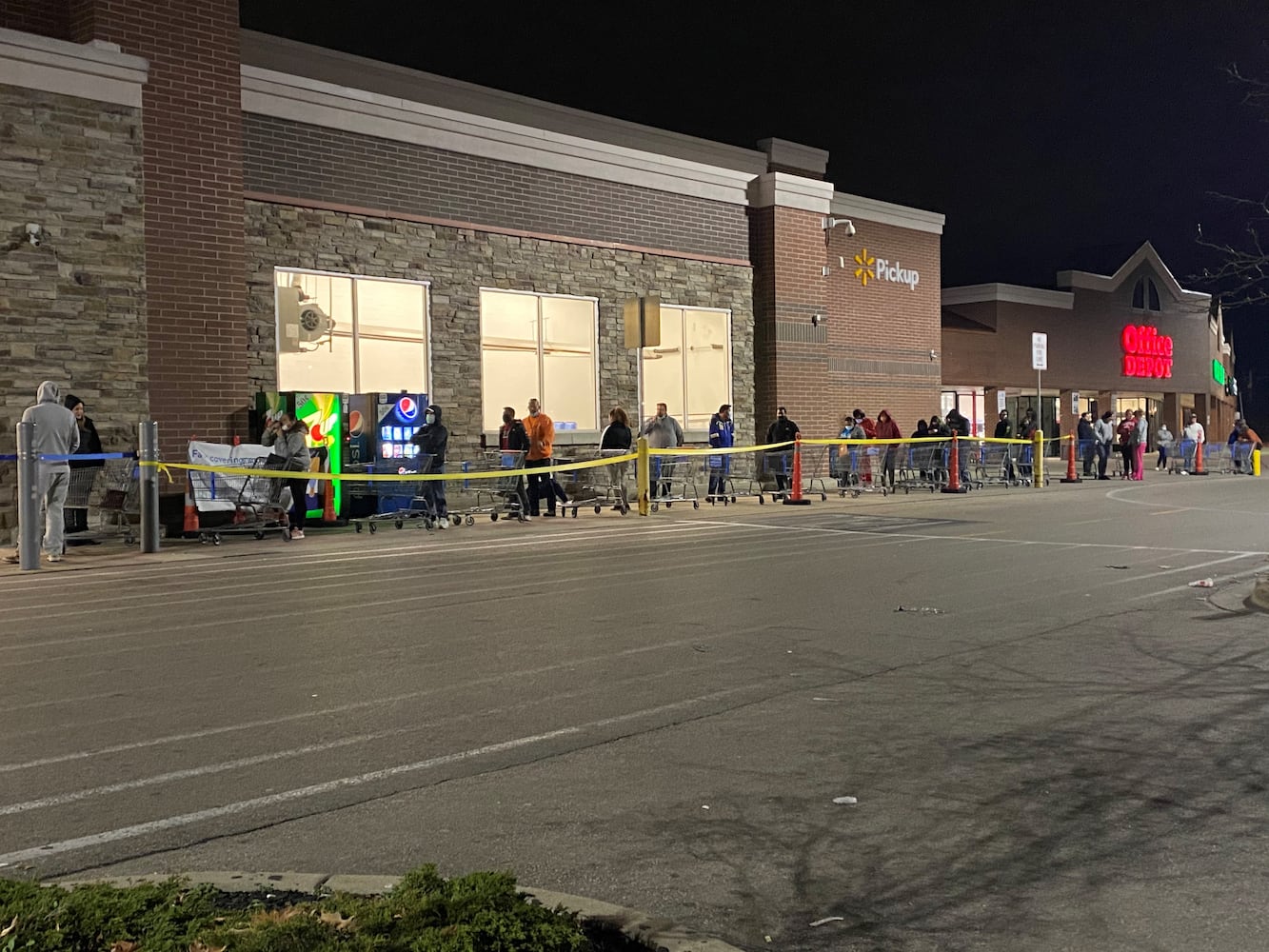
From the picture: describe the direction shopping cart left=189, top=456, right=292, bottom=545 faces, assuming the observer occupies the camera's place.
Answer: facing to the left of the viewer

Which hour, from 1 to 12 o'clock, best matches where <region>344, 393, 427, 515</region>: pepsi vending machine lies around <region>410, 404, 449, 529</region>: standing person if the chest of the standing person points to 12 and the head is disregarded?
The pepsi vending machine is roughly at 3 o'clock from the standing person.

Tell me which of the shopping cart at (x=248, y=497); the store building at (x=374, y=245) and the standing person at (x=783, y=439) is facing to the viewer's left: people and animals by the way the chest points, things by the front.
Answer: the shopping cart

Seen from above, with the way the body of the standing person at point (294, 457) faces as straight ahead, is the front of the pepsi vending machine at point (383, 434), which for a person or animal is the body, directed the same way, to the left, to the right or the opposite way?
to the left

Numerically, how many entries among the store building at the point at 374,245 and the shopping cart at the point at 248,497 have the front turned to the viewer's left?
1

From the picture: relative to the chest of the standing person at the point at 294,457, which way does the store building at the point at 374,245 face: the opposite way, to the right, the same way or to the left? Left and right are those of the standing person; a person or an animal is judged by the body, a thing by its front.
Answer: to the left

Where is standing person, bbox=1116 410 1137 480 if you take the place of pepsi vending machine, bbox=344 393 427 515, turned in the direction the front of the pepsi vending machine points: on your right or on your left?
on your left

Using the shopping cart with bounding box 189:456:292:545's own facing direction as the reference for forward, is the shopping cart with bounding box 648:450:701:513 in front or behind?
behind

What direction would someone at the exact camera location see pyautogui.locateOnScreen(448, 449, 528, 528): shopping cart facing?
facing to the left of the viewer

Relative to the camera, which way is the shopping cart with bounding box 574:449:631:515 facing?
to the viewer's left
